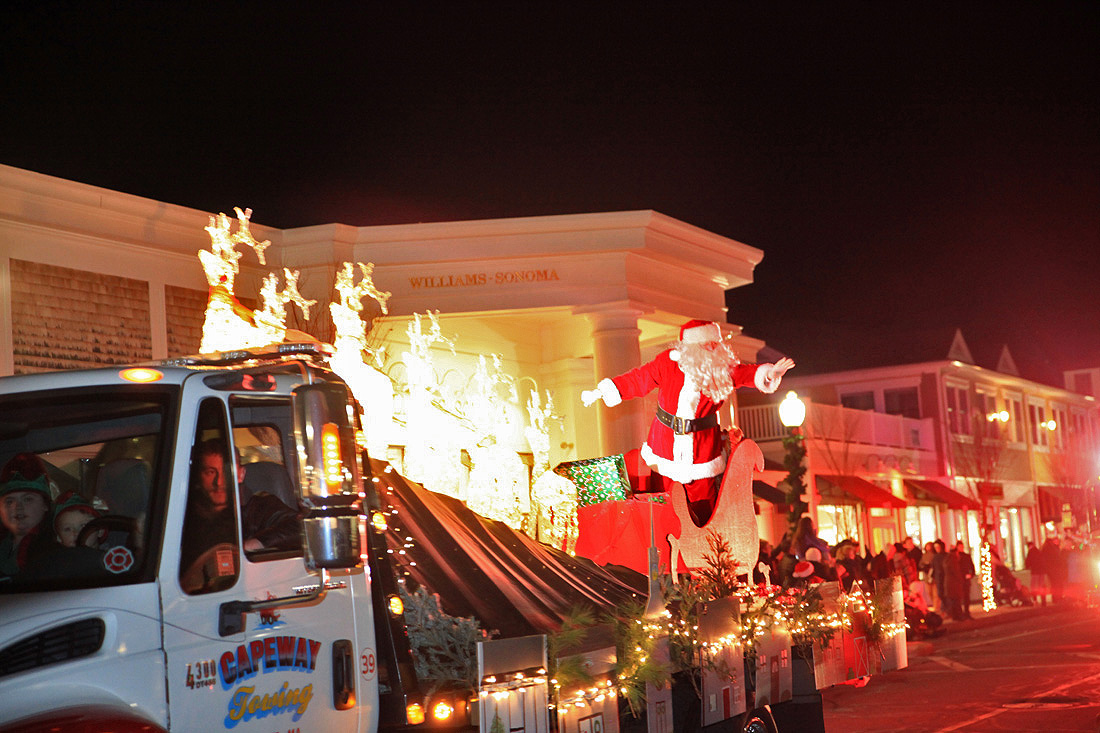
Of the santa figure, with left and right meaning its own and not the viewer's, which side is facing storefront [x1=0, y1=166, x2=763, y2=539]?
back

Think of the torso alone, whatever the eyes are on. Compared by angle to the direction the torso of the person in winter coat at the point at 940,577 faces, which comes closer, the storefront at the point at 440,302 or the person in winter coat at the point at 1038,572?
the storefront

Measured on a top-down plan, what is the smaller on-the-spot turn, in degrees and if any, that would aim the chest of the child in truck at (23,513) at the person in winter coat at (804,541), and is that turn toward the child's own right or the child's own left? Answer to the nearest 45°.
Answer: approximately 180°

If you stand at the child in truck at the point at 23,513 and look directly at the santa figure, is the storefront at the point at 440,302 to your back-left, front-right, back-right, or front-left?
front-left

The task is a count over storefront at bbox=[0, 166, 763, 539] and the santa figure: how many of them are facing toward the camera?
2

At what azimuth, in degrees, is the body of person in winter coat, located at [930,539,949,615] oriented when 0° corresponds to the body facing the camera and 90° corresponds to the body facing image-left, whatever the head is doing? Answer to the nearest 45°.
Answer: approximately 45°

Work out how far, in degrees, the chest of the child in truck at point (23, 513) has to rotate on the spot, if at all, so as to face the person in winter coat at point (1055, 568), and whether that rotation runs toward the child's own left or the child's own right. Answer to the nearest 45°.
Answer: approximately 180°

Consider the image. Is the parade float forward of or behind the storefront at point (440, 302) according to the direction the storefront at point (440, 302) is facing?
forward

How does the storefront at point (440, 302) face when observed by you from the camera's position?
facing the viewer

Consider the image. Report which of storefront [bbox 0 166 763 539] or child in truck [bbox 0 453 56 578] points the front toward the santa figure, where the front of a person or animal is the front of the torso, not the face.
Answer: the storefront

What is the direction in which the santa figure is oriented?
toward the camera

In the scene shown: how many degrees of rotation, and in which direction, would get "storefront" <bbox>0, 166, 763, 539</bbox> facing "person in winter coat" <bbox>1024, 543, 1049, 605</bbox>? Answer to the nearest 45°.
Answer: approximately 135° to its left

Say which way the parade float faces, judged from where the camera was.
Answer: facing the viewer and to the left of the viewer

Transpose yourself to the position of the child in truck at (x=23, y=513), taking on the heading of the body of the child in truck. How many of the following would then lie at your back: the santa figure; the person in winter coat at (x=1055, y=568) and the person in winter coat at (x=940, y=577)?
3

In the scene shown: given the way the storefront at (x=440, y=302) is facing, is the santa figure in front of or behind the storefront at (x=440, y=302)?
in front

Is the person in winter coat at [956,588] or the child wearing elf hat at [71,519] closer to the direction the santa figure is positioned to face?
the child wearing elf hat
